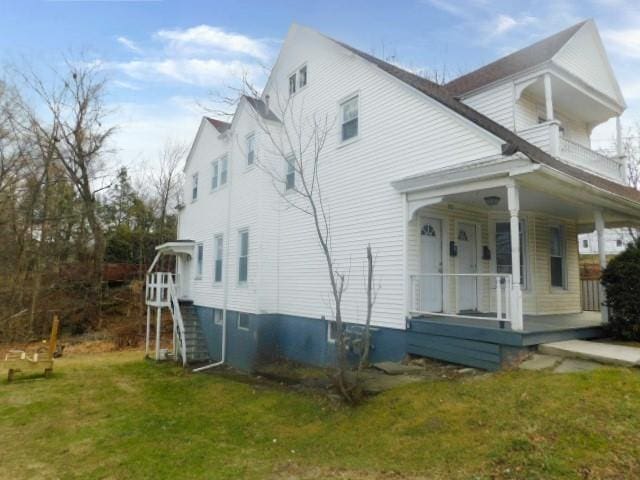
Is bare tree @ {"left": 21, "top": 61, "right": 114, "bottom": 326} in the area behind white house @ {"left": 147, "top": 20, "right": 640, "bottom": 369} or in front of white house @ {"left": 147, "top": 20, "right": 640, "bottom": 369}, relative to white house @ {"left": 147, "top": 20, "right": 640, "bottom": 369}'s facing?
behind

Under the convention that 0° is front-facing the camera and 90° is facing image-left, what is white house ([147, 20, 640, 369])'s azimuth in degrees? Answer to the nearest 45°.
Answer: approximately 315°

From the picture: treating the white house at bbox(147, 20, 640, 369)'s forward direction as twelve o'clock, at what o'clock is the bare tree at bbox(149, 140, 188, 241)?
The bare tree is roughly at 6 o'clock from the white house.

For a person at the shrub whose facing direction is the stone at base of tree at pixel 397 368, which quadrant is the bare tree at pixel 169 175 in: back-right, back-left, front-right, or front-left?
front-right
